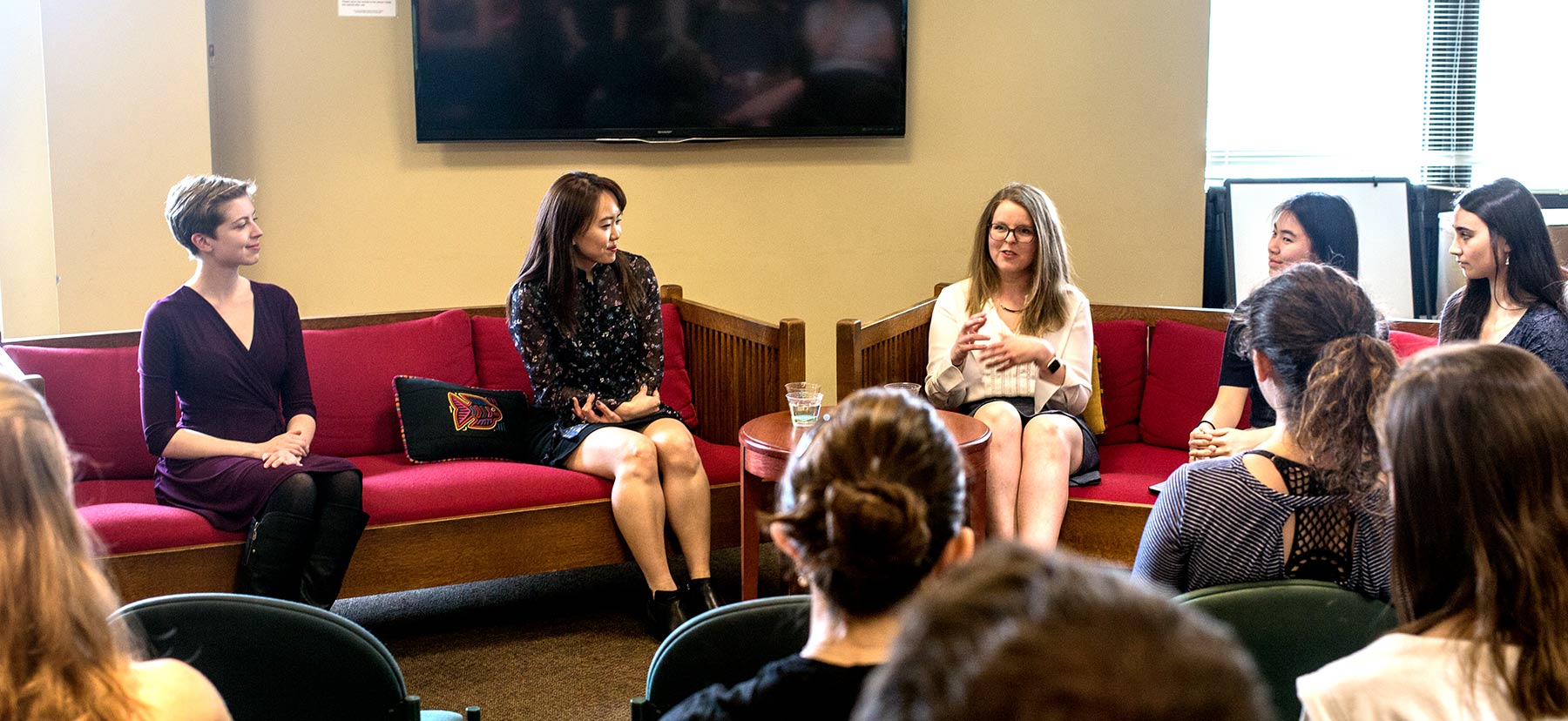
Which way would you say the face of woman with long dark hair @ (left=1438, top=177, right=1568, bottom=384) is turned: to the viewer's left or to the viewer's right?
to the viewer's left

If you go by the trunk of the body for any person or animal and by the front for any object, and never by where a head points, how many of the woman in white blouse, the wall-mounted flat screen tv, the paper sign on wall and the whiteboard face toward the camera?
4

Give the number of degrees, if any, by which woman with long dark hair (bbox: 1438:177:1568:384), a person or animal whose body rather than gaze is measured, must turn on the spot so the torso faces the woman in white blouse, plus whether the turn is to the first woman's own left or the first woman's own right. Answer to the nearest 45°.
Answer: approximately 45° to the first woman's own right

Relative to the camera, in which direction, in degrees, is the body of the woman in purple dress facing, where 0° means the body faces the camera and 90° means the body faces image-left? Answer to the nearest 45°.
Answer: approximately 315°

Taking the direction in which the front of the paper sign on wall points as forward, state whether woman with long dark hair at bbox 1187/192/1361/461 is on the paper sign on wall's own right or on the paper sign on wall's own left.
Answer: on the paper sign on wall's own left

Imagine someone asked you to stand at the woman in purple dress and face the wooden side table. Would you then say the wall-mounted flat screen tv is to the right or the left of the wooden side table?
left

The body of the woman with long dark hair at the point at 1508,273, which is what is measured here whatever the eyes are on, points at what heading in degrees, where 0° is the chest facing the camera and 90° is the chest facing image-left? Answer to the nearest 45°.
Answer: approximately 45°

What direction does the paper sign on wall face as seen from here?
toward the camera

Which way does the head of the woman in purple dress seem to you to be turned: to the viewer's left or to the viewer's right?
to the viewer's right

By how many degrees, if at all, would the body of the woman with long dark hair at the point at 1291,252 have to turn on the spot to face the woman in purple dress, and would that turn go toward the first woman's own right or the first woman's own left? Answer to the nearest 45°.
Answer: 0° — they already face them

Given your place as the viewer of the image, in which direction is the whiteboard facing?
facing the viewer

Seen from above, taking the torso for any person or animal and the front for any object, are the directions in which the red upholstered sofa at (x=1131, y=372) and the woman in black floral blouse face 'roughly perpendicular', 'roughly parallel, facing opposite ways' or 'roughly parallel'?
roughly perpendicular

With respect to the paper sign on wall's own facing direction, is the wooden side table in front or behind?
in front
